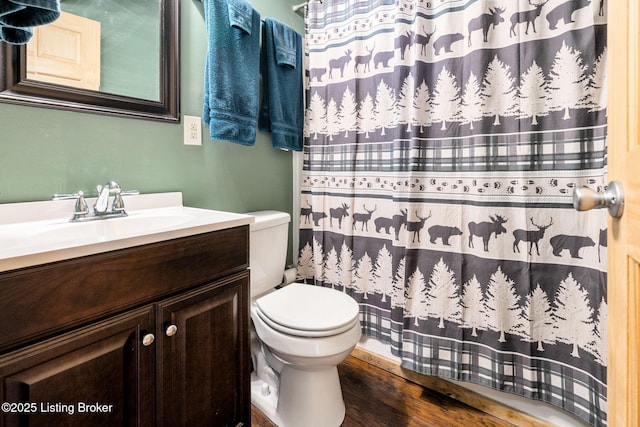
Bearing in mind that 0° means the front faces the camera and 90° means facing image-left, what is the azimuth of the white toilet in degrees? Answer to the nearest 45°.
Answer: approximately 315°
